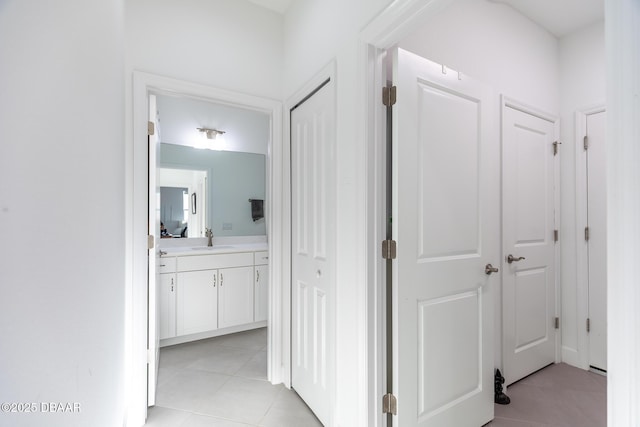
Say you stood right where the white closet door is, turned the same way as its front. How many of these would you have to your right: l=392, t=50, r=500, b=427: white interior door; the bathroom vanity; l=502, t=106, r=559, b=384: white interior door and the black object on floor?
1

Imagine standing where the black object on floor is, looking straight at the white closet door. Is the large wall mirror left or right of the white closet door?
right
